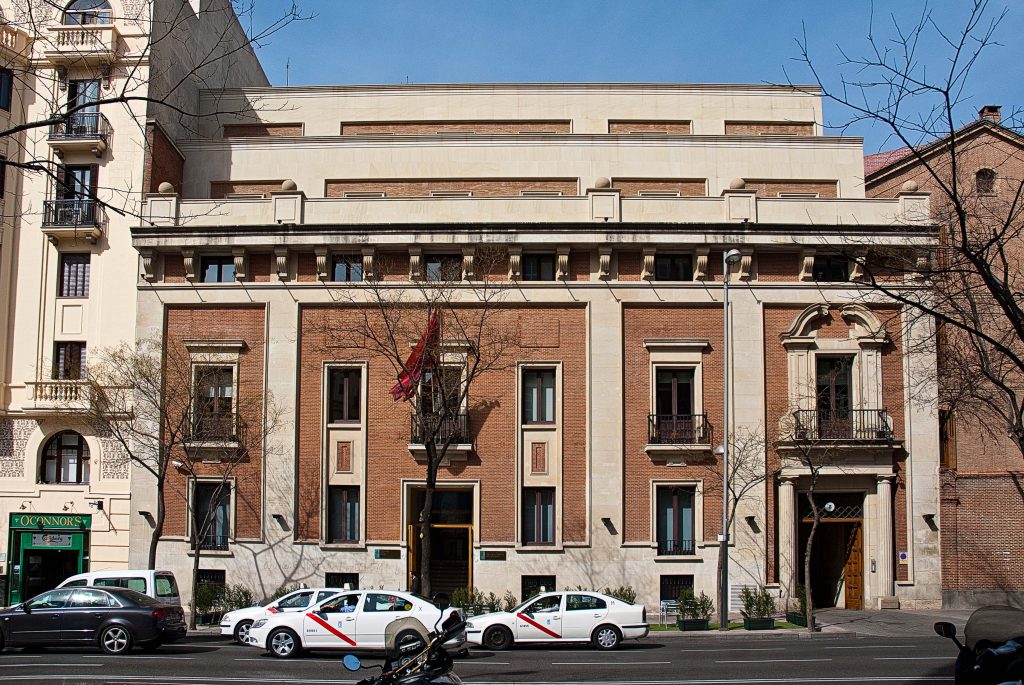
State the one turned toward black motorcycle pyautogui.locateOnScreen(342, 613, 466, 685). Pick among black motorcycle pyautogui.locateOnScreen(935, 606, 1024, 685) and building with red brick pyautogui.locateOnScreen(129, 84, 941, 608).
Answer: the building with red brick

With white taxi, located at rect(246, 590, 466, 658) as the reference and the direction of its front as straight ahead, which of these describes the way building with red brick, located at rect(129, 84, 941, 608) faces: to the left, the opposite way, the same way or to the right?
to the left

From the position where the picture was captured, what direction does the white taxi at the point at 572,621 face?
facing to the left of the viewer

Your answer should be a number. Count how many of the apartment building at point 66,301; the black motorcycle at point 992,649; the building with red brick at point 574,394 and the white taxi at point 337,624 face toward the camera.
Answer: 2

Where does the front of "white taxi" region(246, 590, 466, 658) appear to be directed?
to the viewer's left

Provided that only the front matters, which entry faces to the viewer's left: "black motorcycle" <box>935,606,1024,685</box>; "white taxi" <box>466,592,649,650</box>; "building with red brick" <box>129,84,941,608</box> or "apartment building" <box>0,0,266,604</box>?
the white taxi

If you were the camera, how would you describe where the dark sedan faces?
facing to the left of the viewer

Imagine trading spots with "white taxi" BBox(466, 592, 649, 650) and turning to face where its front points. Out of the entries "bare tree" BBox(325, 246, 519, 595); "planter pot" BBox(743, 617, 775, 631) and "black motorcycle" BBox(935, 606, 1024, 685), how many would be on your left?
1

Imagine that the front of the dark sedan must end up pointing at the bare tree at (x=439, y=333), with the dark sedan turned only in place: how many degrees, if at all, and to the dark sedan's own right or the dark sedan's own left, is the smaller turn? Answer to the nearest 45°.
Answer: approximately 135° to the dark sedan's own right

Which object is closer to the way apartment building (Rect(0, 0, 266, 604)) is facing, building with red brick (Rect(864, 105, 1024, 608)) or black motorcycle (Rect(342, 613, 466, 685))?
the black motorcycle
